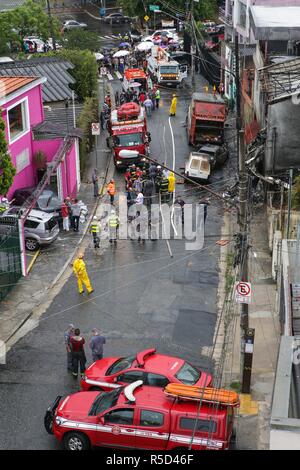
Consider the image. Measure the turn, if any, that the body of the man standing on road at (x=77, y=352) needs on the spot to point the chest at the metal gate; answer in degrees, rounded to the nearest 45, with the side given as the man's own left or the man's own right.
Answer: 0° — they already face it

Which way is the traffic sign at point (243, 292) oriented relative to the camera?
toward the camera

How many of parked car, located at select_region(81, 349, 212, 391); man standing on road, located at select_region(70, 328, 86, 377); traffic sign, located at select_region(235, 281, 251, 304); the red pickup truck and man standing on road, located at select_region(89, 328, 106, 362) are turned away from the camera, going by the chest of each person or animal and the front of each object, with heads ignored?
2

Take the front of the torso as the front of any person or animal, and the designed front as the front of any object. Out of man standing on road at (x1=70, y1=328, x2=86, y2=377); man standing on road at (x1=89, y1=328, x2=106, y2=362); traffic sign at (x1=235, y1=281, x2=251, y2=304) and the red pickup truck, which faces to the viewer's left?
the red pickup truck

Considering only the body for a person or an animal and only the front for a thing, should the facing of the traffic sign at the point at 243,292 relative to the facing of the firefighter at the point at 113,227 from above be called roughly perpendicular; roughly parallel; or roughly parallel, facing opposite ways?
roughly parallel, facing opposite ways

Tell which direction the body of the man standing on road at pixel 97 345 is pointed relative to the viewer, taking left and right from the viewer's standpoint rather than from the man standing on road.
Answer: facing away from the viewer

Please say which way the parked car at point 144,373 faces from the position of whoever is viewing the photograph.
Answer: facing to the left of the viewer

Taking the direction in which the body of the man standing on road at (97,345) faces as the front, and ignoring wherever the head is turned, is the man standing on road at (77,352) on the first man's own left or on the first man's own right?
on the first man's own left

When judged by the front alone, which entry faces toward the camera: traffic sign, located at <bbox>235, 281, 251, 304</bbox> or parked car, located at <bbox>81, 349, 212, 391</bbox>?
the traffic sign

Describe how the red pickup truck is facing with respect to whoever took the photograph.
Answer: facing to the left of the viewer

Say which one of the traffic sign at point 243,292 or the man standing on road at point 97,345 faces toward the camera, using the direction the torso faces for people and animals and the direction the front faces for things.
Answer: the traffic sign

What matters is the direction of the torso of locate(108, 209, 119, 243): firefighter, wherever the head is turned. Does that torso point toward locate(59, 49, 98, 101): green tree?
yes

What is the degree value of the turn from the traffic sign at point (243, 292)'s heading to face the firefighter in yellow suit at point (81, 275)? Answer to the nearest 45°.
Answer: approximately 135° to its right

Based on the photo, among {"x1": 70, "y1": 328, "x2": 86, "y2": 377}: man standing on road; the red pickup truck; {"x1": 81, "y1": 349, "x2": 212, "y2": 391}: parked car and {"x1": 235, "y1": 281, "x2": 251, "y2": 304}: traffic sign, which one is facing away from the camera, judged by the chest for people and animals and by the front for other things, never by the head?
the man standing on road

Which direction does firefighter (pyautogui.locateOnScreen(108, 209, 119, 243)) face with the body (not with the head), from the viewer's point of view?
away from the camera

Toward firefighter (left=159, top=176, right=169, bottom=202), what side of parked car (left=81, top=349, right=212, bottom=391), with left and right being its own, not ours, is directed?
right

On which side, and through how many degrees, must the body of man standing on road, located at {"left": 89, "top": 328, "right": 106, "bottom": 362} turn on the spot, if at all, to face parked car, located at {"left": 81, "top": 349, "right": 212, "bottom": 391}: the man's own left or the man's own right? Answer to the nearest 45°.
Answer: approximately 135° to the man's own right

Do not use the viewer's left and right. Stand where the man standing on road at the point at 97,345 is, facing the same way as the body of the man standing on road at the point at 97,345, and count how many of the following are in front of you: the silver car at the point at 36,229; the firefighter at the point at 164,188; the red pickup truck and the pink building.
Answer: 3

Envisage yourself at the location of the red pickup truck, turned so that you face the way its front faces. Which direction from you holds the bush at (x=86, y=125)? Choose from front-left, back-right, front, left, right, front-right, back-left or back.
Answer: right
